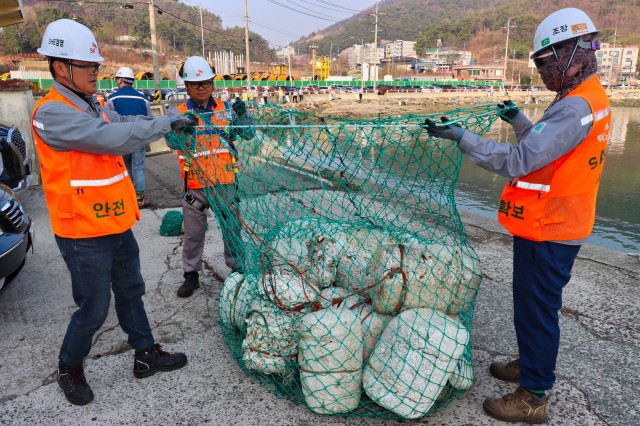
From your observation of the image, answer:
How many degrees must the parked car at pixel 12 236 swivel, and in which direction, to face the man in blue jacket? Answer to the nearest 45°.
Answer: approximately 90° to its left

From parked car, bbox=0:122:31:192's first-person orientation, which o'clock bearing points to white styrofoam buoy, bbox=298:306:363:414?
The white styrofoam buoy is roughly at 1 o'clock from the parked car.

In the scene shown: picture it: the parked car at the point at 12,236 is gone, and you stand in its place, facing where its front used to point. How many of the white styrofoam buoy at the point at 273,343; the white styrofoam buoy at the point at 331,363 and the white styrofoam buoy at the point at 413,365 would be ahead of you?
3

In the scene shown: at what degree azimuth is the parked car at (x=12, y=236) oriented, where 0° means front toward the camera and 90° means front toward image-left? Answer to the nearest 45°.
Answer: approximately 315°

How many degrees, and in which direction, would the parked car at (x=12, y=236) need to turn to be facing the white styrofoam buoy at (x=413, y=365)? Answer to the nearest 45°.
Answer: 0° — it already faces it

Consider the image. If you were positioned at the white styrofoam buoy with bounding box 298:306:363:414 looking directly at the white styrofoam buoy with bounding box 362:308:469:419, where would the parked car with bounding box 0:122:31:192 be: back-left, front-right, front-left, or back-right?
back-left

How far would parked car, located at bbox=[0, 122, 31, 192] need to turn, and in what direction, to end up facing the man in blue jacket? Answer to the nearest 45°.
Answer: approximately 45° to its left

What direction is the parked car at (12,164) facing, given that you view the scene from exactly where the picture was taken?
facing the viewer and to the right of the viewer
